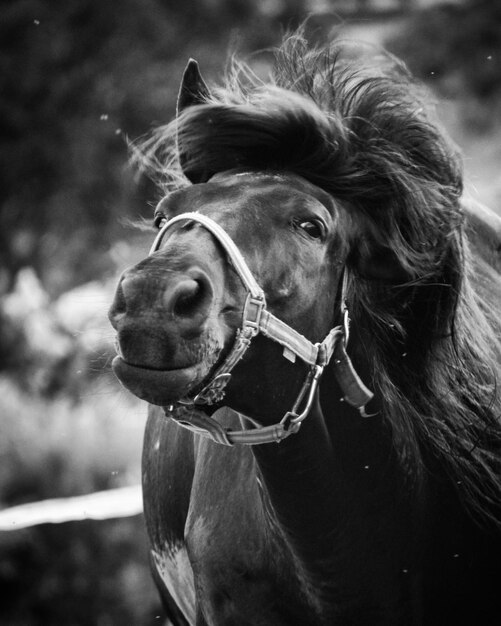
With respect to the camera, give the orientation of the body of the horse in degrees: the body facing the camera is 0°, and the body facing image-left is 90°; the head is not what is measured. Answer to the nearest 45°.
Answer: approximately 45°
